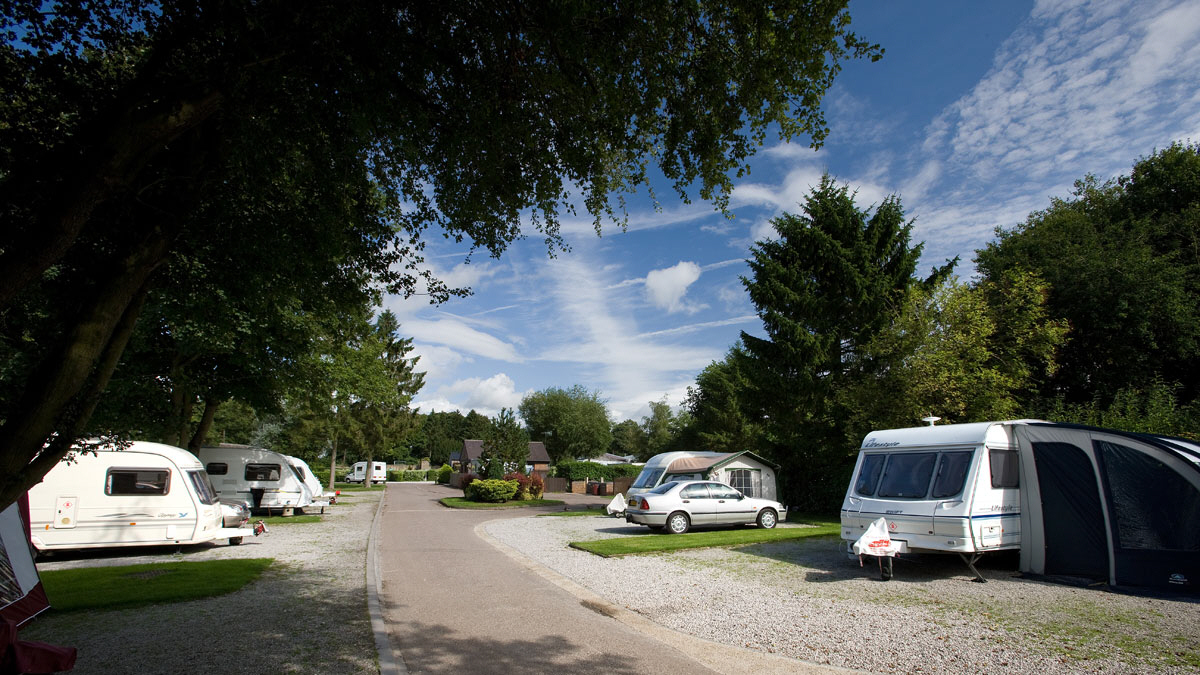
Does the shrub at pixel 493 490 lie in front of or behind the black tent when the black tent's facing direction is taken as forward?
behind

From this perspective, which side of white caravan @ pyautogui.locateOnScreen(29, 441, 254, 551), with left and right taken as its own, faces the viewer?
right

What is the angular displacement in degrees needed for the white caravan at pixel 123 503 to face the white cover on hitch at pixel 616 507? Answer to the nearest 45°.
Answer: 0° — it already faces it

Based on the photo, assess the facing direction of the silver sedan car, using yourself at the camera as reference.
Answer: facing away from the viewer and to the right of the viewer

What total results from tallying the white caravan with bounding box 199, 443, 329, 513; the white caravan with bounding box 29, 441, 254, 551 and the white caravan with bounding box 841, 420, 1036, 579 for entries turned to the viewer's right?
2

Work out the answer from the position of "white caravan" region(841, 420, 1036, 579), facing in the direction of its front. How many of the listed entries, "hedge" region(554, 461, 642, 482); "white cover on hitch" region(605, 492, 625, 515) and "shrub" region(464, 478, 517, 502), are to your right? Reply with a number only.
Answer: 3

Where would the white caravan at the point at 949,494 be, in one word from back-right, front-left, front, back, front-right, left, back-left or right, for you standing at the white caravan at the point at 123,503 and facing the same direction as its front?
front-right

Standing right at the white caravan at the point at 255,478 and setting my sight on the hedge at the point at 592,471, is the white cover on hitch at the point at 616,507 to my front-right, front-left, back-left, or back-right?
front-right

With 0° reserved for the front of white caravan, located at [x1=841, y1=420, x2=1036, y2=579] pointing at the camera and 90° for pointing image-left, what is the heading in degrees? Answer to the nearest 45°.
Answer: approximately 45°

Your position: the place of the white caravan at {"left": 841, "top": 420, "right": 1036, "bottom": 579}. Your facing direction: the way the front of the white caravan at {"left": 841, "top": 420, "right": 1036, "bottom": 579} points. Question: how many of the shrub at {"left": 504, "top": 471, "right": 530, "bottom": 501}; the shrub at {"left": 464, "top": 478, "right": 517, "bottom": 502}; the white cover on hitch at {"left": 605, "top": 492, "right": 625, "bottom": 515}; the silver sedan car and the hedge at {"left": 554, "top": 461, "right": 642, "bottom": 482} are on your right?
5

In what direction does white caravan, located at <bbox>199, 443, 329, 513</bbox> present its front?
to the viewer's right

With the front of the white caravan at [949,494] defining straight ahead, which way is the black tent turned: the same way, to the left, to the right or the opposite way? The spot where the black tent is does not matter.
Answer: to the left

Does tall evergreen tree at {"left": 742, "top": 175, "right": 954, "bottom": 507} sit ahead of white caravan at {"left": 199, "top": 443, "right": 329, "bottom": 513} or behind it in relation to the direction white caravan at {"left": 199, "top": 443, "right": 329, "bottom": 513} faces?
ahead

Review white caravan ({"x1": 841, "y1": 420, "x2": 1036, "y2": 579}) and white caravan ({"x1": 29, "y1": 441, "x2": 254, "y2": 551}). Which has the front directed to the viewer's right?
white caravan ({"x1": 29, "y1": 441, "x2": 254, "y2": 551})

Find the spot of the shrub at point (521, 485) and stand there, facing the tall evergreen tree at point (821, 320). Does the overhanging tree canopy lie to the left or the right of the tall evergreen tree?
right

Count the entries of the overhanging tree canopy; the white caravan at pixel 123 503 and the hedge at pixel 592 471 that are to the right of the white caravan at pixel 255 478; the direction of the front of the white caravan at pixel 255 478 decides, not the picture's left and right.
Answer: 2
